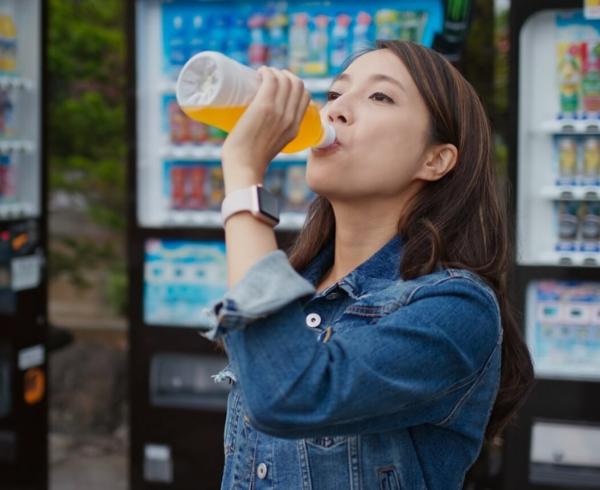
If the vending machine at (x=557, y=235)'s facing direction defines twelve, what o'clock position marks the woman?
The woman is roughly at 12 o'clock from the vending machine.

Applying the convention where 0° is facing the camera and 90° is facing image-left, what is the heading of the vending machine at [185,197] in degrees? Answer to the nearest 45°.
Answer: approximately 0°

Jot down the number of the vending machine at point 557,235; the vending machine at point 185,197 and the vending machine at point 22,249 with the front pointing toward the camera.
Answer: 3

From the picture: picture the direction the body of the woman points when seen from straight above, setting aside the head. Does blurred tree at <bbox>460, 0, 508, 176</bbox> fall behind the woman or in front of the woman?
behind

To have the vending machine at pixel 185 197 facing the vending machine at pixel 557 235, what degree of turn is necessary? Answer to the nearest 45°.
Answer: approximately 90° to its left

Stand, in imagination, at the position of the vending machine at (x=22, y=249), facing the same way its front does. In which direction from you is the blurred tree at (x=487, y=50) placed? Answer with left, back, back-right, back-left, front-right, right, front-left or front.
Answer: left

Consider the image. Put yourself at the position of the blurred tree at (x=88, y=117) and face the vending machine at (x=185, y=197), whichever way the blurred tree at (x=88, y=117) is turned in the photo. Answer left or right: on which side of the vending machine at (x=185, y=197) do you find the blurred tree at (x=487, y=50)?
left

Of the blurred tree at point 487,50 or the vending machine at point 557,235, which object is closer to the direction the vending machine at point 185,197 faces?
the vending machine

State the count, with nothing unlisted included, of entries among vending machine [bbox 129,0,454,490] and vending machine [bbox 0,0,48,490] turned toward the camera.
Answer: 2

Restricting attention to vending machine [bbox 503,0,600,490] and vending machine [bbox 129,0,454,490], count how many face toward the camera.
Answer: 2

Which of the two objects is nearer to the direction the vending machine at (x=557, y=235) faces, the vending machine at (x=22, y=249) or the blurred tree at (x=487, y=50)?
the vending machine

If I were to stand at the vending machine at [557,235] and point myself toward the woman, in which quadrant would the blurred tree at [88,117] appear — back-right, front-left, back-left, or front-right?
back-right

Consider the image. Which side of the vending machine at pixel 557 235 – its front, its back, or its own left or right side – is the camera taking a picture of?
front
